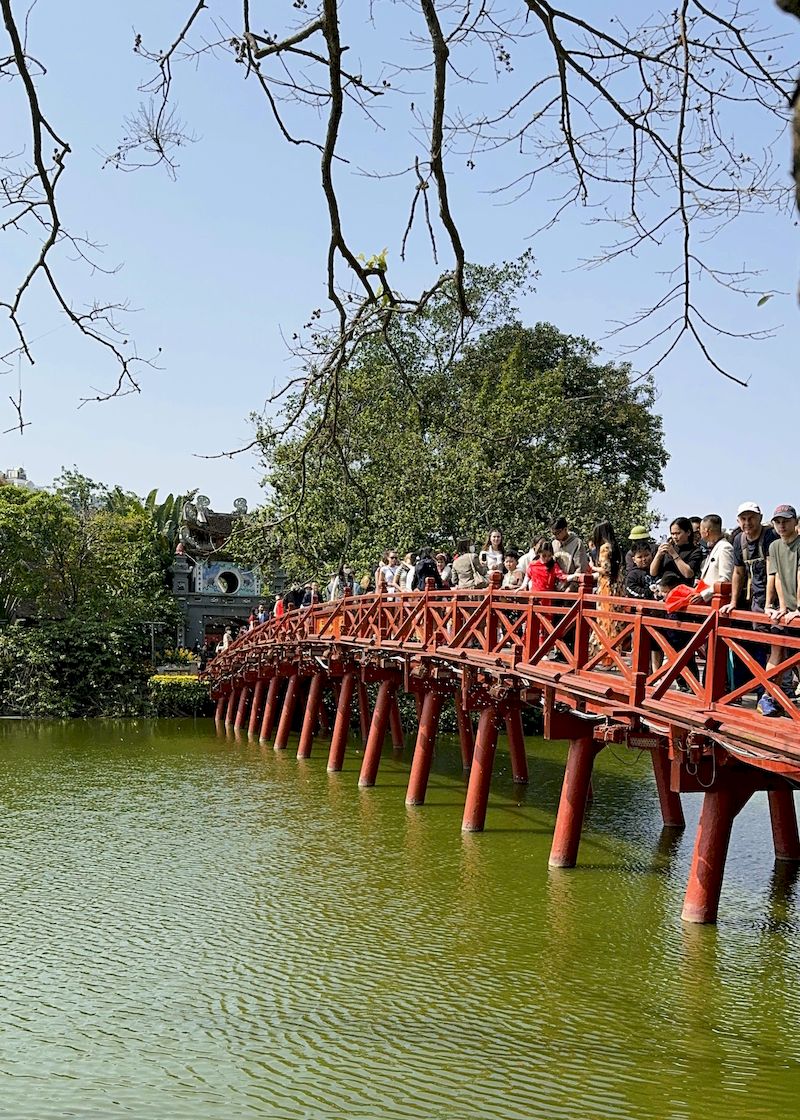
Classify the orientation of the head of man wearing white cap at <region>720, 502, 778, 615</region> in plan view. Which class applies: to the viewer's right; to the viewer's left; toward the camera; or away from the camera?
toward the camera

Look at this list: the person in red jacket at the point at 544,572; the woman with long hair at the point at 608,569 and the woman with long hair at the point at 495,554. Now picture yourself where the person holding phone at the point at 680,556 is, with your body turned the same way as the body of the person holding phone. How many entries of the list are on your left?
0

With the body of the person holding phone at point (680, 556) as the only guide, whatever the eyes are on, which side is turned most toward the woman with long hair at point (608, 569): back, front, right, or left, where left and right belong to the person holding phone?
right

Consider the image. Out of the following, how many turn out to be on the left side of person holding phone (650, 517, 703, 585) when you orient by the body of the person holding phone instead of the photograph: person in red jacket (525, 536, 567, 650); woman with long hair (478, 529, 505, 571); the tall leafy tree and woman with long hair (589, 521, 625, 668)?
0

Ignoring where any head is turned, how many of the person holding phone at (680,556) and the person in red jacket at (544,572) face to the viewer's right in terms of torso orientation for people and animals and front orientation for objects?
0

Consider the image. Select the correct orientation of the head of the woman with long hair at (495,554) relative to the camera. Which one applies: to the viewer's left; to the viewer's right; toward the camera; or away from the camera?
toward the camera

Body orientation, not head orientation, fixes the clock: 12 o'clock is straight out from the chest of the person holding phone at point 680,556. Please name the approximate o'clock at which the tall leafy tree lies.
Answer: The tall leafy tree is roughly at 4 o'clock from the person holding phone.

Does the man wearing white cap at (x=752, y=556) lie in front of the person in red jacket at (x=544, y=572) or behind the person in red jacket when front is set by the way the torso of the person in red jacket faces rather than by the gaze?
in front

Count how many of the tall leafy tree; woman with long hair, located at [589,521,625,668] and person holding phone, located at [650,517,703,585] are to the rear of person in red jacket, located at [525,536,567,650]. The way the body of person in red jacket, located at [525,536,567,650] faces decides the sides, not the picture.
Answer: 1

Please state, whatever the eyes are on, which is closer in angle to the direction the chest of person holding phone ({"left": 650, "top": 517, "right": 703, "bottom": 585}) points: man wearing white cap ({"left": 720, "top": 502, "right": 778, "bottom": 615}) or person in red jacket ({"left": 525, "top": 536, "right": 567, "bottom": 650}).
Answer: the man wearing white cap

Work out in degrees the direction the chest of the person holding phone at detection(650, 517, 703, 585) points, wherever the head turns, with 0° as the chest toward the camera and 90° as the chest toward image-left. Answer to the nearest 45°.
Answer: approximately 45°

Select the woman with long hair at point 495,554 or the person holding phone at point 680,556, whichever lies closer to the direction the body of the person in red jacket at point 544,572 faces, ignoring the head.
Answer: the person holding phone

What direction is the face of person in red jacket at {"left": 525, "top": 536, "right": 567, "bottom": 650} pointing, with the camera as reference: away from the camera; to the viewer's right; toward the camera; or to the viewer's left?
toward the camera

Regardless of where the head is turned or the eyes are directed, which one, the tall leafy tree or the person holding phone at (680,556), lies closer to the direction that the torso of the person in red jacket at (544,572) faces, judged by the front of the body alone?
the person holding phone

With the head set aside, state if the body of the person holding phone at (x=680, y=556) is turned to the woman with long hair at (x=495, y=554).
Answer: no

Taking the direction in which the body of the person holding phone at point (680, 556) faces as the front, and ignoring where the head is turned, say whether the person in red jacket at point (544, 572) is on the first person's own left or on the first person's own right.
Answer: on the first person's own right

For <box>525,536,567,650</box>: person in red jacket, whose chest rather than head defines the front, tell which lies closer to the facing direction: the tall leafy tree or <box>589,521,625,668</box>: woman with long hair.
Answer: the woman with long hair

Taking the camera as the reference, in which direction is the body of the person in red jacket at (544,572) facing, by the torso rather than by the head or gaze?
toward the camera

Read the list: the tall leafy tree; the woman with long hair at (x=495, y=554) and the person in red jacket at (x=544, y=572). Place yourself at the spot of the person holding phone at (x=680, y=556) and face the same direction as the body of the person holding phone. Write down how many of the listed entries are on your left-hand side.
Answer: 0
